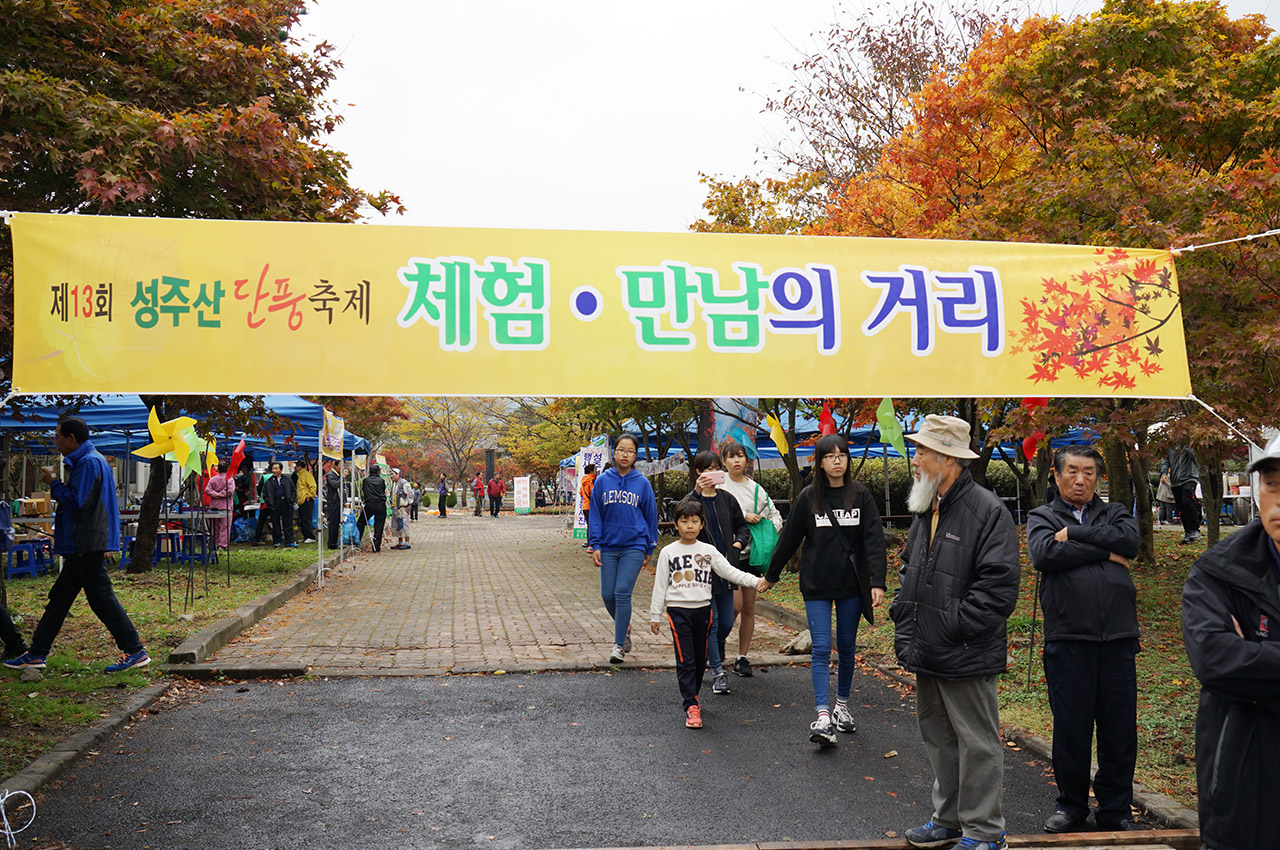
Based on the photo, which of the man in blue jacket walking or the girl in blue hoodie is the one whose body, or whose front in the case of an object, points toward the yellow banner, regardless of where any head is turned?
the girl in blue hoodie

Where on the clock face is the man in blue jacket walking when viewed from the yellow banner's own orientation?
The man in blue jacket walking is roughly at 4 o'clock from the yellow banner.

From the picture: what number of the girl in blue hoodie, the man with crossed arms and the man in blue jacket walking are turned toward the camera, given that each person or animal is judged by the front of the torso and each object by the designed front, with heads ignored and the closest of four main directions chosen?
2

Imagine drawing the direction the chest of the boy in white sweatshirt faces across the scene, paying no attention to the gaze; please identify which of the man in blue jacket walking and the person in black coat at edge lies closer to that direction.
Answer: the person in black coat at edge

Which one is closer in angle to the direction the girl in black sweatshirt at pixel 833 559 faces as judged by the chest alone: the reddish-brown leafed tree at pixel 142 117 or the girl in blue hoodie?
the reddish-brown leafed tree

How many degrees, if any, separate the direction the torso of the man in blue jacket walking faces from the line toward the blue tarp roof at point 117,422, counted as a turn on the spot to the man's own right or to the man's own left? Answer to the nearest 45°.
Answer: approximately 90° to the man's own right

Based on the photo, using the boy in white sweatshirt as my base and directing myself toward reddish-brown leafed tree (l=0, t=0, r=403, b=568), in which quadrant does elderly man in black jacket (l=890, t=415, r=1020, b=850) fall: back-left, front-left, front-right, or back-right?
back-left

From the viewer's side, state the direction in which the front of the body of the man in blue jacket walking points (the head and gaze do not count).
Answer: to the viewer's left
